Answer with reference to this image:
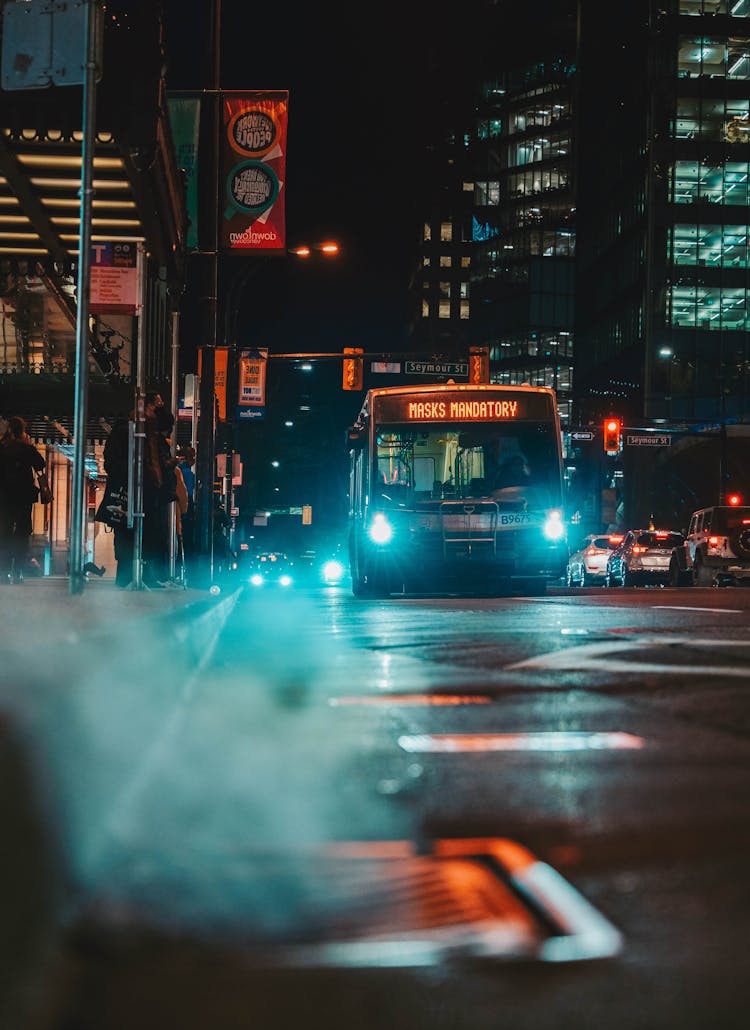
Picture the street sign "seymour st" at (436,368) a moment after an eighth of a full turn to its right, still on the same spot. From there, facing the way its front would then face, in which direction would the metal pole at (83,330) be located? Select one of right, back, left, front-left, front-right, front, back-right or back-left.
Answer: front-left

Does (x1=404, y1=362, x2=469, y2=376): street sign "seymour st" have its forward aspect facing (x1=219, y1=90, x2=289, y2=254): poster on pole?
yes

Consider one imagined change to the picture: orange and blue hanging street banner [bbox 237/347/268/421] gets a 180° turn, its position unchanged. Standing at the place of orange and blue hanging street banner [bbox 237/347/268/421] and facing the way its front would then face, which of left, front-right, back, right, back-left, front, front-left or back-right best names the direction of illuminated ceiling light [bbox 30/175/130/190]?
back

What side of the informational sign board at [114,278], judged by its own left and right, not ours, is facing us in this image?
front

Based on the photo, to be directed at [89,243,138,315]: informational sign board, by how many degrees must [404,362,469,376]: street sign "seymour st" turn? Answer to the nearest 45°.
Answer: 0° — it already faces it

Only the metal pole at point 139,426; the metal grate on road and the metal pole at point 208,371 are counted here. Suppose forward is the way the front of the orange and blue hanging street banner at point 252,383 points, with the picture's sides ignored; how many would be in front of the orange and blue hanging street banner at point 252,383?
3

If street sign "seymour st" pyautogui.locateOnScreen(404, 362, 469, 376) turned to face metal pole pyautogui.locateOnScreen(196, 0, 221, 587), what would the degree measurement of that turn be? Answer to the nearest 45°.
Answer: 0° — it already faces it

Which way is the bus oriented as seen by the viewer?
toward the camera

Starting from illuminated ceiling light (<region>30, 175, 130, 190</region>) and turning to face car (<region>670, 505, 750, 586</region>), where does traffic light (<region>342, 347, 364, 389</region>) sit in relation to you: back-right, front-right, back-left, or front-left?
front-left

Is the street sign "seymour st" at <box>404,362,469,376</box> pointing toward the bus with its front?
yes
